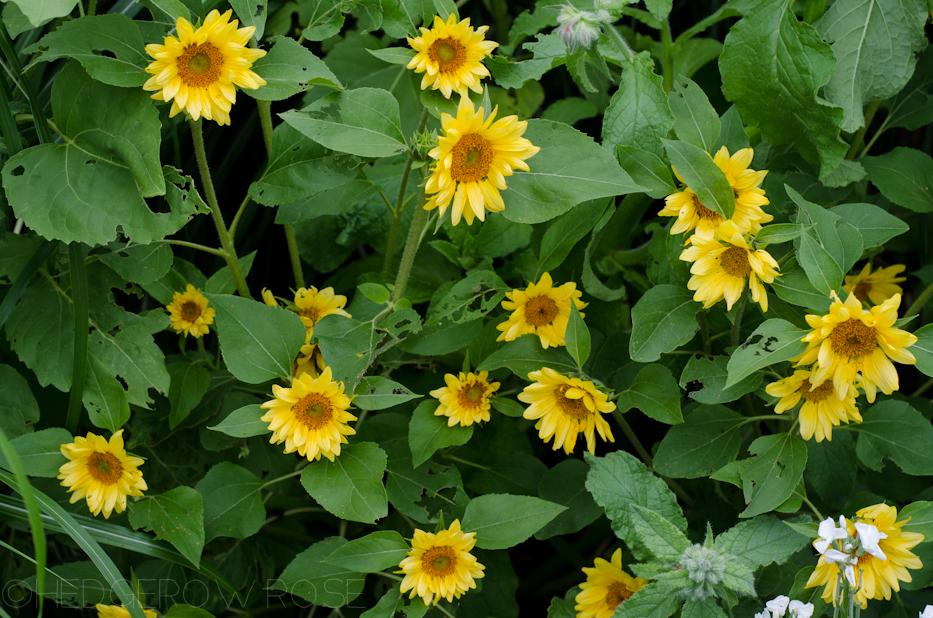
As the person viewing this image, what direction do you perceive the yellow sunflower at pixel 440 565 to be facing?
facing the viewer

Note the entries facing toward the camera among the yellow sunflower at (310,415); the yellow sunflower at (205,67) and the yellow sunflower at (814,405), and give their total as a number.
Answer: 3

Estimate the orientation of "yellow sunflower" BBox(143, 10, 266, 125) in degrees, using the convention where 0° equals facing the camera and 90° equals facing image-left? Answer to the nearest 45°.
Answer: approximately 0°

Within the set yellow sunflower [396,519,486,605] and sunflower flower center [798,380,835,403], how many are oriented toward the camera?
2

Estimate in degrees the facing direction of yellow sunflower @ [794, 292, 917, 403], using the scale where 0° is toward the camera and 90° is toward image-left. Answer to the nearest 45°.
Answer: approximately 0°

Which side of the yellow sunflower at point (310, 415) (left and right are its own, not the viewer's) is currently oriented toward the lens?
front
